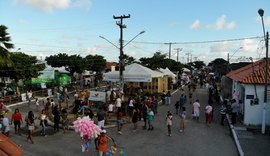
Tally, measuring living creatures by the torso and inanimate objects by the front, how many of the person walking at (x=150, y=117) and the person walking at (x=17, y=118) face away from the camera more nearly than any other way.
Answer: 1

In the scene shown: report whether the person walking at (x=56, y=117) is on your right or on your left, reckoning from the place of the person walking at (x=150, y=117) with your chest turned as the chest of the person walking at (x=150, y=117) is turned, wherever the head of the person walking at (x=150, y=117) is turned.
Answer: on your left

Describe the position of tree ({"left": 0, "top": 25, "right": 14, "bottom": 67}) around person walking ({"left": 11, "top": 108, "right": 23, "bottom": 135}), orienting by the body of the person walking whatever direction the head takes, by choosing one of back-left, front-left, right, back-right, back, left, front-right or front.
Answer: back

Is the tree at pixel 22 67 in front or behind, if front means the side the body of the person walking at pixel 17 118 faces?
behind

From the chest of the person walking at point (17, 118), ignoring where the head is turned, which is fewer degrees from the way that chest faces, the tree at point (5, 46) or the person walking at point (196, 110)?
the person walking

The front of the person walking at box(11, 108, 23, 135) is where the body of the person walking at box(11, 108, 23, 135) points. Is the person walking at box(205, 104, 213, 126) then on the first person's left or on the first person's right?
on the first person's left

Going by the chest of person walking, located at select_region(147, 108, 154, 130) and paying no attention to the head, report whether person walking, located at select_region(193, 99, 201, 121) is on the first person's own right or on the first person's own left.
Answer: on the first person's own right

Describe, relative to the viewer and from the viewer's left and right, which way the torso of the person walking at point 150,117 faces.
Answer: facing away from the viewer

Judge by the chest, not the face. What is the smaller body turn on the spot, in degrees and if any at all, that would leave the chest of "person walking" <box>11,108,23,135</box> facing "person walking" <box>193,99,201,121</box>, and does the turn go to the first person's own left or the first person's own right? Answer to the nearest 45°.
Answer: approximately 90° to the first person's own left
